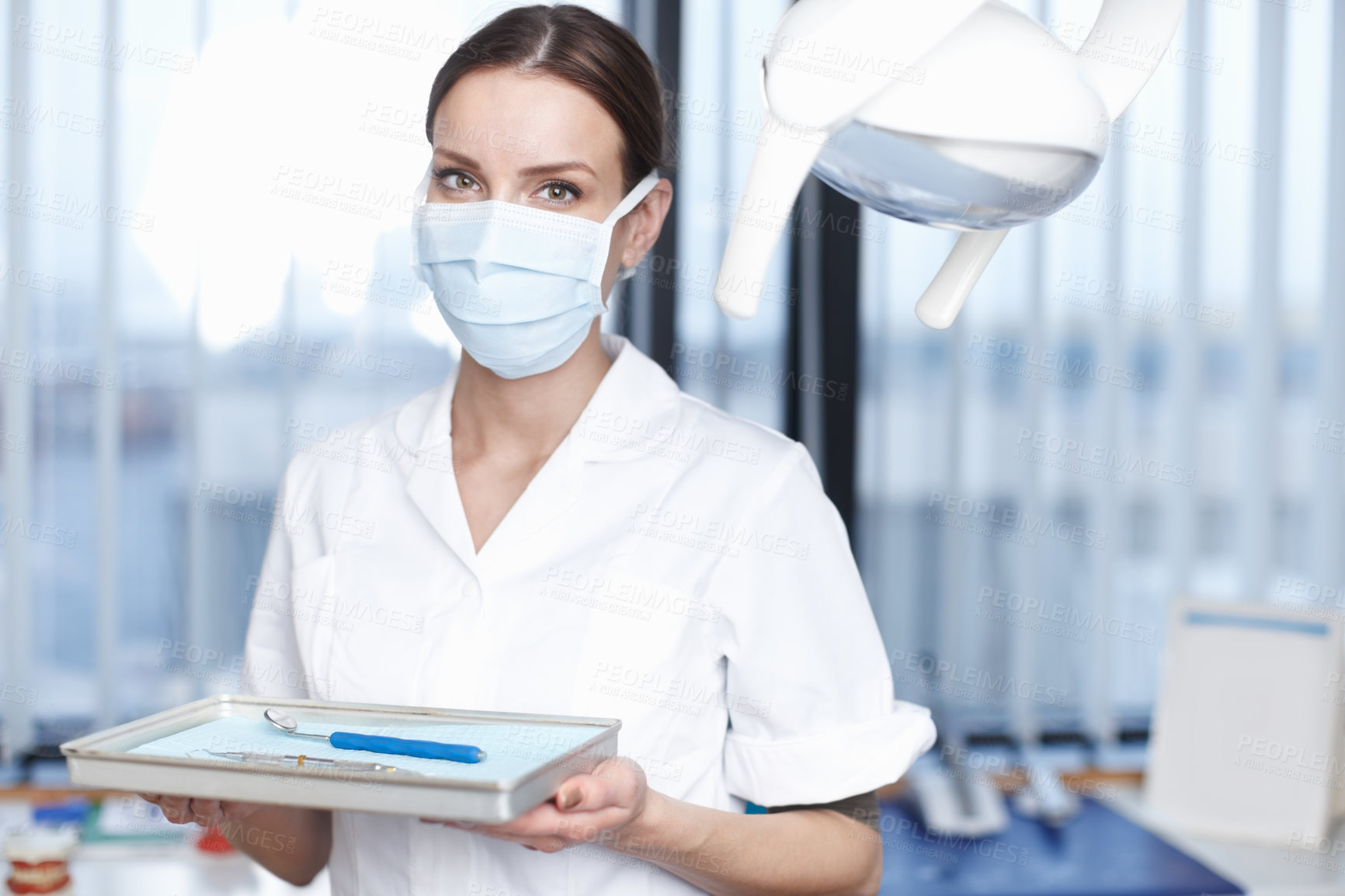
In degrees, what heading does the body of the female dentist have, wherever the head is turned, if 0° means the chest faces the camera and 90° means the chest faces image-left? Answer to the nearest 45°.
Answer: approximately 45°
